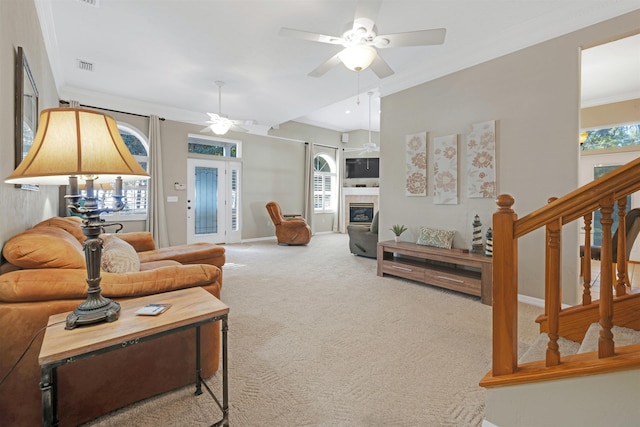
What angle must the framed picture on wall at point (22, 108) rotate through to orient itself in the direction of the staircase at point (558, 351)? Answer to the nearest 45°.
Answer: approximately 45° to its right

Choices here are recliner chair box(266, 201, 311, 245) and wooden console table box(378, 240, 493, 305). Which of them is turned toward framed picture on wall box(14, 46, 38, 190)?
the wooden console table

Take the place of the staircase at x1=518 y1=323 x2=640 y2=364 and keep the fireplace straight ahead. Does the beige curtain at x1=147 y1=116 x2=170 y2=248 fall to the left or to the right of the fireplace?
left

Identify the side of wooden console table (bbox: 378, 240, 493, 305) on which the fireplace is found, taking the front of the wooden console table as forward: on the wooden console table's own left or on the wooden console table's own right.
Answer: on the wooden console table's own right

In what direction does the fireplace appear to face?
toward the camera

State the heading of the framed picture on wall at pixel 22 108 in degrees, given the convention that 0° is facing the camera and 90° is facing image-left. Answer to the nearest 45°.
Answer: approximately 270°

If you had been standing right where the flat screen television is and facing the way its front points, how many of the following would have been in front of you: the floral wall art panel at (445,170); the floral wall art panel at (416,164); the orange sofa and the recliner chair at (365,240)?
4

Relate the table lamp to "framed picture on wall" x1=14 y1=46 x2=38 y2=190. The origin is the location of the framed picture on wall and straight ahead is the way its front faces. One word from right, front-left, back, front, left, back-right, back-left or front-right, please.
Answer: right

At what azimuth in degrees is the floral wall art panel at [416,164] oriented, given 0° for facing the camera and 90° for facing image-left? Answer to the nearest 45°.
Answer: approximately 45°

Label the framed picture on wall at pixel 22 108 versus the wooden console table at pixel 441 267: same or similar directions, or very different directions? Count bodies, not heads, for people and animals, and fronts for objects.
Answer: very different directions

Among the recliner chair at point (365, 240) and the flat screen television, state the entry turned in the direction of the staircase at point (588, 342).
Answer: the flat screen television

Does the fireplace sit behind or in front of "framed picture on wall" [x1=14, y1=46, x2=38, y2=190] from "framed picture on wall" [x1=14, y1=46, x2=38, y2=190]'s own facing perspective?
in front

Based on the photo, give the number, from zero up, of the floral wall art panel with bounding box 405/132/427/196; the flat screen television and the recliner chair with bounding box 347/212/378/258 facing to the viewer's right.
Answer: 0

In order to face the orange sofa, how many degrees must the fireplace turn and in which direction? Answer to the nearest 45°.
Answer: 0° — it already faces it

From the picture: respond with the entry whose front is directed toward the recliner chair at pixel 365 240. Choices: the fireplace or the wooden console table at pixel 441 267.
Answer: the fireplace
